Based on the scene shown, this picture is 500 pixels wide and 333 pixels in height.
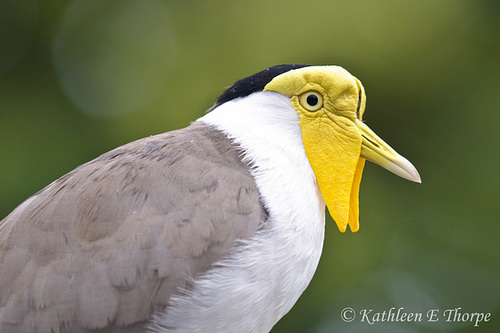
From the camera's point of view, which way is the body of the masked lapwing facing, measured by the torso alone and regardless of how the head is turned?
to the viewer's right
